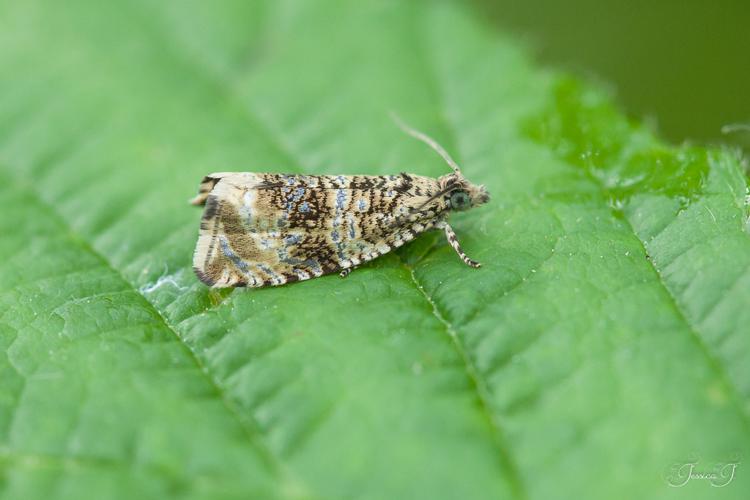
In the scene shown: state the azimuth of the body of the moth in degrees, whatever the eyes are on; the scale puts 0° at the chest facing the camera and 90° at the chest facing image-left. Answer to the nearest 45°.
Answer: approximately 270°
